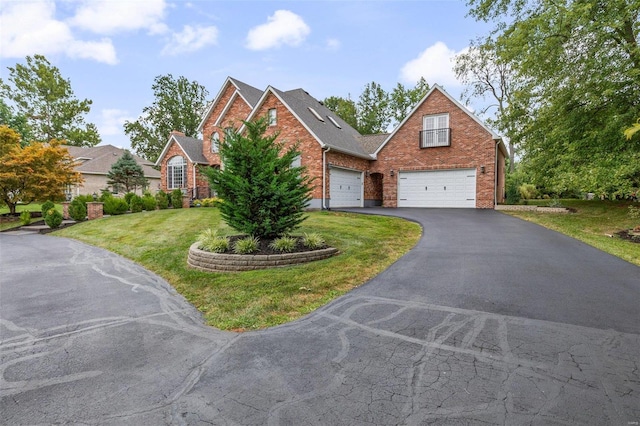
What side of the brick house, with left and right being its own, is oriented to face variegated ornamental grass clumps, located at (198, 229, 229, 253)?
front

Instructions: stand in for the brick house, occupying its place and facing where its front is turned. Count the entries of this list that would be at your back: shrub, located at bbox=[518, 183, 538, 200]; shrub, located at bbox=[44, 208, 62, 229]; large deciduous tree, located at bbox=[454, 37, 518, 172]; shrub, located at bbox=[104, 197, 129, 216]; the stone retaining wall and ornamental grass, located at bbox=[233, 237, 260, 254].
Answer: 2

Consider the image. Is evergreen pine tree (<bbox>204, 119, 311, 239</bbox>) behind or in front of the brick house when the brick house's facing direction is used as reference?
in front

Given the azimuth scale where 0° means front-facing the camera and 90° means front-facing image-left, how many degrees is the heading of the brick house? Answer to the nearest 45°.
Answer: approximately 45°

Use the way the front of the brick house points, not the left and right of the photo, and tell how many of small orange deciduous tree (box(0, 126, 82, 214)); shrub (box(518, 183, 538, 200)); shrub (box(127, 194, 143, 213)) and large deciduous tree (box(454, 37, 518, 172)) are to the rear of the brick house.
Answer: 2

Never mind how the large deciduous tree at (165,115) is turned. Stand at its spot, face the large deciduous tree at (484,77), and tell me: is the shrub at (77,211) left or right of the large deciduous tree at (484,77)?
right

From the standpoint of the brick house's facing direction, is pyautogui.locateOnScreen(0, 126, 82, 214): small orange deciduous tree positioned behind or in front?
in front

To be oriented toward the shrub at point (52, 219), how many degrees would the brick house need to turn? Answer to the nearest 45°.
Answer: approximately 45° to its right

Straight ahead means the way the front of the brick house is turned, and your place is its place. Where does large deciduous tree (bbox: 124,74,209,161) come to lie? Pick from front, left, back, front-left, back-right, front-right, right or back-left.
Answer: right

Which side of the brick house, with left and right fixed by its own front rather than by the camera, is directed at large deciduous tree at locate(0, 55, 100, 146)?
right

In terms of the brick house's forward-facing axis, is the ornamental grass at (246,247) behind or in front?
in front

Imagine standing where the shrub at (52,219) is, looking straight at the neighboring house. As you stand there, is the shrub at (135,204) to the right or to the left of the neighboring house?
right
